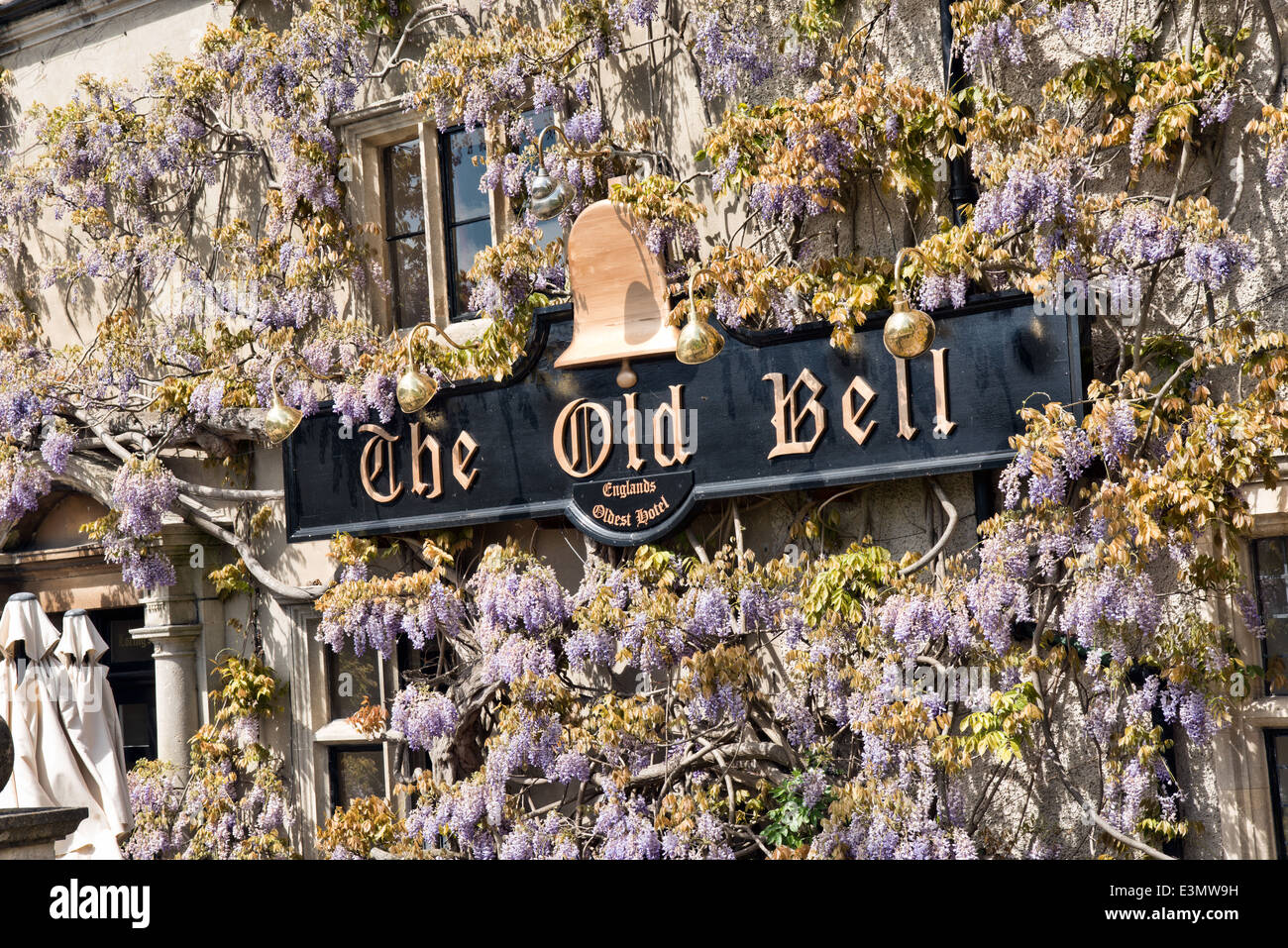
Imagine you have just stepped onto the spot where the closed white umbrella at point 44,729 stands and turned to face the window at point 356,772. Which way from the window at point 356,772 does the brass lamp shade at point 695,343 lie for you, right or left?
right

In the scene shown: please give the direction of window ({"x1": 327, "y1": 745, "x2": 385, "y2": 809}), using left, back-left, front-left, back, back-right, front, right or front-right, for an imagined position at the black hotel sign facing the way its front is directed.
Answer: right

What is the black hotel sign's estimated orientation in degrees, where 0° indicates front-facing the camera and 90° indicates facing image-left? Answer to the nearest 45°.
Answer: approximately 45°

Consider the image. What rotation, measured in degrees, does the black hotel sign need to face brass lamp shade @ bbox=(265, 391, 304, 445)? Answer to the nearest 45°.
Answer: approximately 45° to its right

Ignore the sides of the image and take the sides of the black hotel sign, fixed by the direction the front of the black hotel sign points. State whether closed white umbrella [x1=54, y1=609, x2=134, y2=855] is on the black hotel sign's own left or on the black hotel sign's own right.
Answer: on the black hotel sign's own right

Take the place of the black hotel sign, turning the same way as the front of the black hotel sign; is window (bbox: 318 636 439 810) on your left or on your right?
on your right

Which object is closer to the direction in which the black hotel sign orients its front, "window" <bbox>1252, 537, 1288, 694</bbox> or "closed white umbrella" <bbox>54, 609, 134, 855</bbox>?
the closed white umbrella
